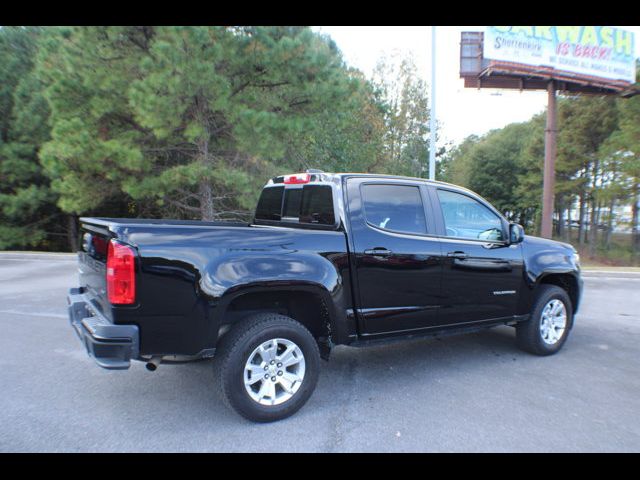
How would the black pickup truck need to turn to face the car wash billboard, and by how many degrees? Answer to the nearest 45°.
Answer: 0° — it already faces it

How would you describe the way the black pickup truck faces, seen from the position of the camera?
facing away from the viewer and to the right of the viewer

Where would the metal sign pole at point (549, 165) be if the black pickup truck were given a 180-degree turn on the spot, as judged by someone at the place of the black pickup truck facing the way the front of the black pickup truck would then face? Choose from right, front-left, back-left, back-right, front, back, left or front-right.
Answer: back
